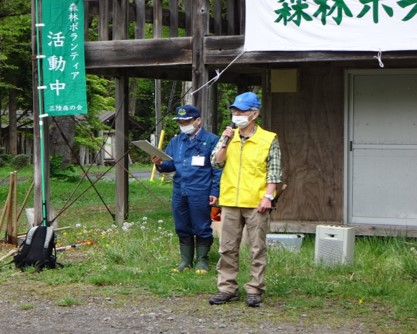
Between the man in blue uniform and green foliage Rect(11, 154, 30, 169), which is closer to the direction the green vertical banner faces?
the man in blue uniform

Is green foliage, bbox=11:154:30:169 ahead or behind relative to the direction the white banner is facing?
behind

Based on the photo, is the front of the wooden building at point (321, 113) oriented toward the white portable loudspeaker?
yes

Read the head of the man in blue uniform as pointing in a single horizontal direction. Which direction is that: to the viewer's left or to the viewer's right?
to the viewer's left

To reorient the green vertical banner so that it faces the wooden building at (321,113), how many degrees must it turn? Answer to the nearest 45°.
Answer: approximately 90° to its left

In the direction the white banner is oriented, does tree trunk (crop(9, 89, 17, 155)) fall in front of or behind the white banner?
behind

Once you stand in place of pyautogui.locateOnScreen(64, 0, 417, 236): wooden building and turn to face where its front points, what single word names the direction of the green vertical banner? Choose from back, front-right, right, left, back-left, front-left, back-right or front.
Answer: right

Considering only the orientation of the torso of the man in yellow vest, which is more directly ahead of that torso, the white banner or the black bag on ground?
the black bag on ground

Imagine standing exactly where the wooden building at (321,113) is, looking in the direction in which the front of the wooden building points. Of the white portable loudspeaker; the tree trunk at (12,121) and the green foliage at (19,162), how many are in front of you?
1

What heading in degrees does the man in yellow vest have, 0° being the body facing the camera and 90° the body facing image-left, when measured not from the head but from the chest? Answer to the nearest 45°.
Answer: approximately 45°
